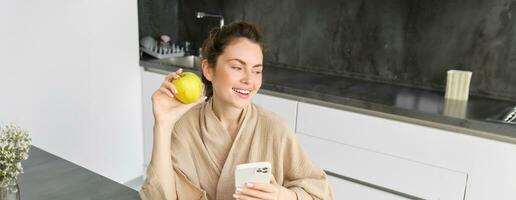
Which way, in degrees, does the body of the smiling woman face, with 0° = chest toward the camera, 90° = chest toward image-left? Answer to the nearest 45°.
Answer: approximately 0°

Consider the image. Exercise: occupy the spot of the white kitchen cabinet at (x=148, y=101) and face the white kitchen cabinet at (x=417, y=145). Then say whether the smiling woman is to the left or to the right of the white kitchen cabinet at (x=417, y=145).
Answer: right

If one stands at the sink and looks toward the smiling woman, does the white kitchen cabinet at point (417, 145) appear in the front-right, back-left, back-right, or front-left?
front-left

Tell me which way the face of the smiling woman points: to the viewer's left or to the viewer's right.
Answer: to the viewer's right

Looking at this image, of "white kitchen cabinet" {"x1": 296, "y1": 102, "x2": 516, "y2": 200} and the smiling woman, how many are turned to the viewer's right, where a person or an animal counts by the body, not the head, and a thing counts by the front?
0

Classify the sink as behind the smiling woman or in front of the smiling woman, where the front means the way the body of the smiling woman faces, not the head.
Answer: behind

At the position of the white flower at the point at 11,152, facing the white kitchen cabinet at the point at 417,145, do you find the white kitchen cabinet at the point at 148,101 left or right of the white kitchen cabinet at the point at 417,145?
left

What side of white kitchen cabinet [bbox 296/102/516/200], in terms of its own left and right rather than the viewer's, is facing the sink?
right

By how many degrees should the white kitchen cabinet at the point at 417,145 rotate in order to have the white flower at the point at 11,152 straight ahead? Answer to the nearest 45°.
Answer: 0° — it already faces it

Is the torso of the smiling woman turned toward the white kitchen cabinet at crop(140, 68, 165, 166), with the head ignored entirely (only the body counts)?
no

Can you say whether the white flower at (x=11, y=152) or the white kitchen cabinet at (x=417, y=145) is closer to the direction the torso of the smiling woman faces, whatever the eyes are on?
the white flower

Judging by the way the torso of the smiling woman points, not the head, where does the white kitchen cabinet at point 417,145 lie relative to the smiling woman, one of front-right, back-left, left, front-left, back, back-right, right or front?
back-left

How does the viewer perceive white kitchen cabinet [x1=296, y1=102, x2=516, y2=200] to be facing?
facing the viewer and to the left of the viewer

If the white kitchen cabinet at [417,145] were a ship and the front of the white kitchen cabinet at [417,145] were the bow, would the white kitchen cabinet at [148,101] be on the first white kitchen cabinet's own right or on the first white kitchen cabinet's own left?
on the first white kitchen cabinet's own right

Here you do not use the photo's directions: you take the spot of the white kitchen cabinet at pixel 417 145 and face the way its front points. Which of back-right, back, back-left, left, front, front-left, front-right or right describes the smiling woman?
front
